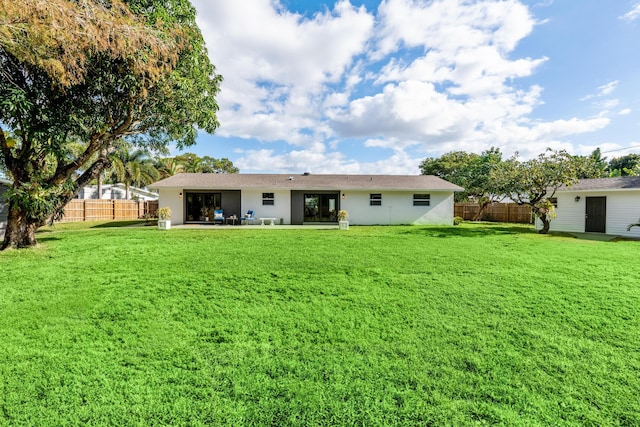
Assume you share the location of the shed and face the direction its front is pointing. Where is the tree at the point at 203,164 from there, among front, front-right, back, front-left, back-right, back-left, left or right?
right

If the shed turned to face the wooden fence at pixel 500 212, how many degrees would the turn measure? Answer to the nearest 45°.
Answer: approximately 135° to its right

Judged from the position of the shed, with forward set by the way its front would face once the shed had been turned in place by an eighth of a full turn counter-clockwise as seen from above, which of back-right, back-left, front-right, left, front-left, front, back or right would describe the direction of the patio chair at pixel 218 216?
right

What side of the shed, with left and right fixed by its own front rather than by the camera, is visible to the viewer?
front

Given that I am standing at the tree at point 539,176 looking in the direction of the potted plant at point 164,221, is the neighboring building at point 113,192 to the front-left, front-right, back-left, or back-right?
front-right

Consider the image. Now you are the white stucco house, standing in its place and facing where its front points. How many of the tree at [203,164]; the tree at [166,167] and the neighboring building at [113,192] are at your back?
0

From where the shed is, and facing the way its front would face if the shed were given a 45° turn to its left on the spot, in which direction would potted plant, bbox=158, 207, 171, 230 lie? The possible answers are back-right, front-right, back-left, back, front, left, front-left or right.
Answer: right

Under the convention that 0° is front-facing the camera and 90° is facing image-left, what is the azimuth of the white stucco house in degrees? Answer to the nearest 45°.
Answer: approximately 180°

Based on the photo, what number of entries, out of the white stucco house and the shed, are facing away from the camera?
1

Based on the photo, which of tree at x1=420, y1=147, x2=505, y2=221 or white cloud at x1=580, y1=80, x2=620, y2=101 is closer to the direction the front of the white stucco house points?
the tree

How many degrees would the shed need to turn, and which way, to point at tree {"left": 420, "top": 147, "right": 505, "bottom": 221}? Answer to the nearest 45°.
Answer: approximately 135° to its right

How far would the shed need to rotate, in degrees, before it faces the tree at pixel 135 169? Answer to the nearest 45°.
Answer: approximately 90° to its right

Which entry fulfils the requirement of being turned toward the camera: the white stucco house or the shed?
the shed
